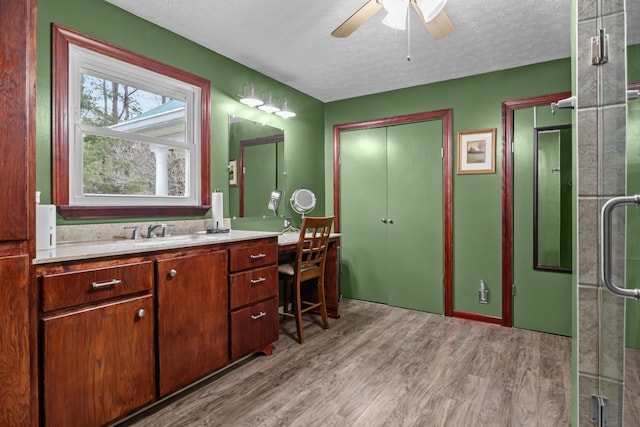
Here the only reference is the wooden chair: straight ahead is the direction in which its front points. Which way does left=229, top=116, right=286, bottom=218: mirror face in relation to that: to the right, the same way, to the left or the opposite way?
the opposite way

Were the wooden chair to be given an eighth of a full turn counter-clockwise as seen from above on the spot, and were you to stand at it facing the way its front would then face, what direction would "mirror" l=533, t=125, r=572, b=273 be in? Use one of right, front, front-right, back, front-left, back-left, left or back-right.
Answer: back

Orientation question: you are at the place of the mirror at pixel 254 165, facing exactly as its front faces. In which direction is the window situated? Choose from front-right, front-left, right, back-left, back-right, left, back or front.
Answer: right

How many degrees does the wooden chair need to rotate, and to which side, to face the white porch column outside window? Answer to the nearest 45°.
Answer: approximately 45° to its left

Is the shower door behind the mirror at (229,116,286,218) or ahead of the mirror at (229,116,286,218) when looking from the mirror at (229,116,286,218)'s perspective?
ahead

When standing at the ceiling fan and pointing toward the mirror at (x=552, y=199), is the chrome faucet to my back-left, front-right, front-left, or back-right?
back-left

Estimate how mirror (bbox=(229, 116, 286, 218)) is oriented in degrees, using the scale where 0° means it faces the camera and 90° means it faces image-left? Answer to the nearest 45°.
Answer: approximately 315°

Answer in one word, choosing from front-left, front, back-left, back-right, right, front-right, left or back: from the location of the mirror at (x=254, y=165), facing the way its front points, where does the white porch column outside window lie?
back

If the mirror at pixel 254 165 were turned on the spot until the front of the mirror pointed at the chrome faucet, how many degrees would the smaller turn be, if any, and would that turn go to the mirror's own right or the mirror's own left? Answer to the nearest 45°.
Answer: approximately 90° to the mirror's own right

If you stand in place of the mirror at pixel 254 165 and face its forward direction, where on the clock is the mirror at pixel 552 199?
the mirror at pixel 552 199 is roughly at 11 o'clock from the mirror at pixel 254 165.

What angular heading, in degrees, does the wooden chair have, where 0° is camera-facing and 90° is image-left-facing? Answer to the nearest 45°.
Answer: approximately 135°
